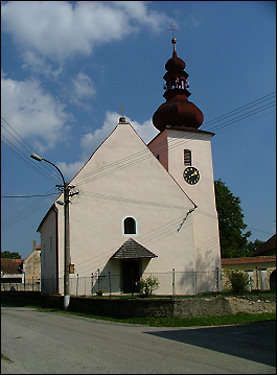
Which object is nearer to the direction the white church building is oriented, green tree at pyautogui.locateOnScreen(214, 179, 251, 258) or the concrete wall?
the concrete wall

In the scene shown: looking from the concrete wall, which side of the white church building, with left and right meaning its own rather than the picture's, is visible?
front

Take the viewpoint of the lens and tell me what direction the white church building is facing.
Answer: facing the viewer

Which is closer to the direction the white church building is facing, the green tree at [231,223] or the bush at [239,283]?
the bush

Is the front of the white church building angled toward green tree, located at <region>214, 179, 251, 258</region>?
no

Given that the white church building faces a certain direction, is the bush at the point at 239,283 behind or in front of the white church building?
in front
